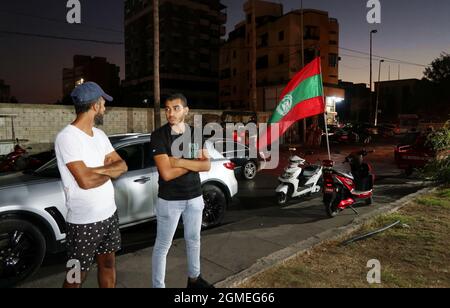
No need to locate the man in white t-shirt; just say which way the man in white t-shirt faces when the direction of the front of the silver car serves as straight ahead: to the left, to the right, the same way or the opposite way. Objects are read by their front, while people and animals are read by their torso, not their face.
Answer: to the left

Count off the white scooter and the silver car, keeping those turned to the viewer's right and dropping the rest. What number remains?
0

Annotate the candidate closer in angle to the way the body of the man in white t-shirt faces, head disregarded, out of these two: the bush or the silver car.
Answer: the bush

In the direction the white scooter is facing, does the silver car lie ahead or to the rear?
ahead

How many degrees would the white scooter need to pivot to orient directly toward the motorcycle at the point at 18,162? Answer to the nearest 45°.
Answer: approximately 45° to its right

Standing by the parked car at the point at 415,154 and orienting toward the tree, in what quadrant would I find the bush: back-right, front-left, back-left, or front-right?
back-right

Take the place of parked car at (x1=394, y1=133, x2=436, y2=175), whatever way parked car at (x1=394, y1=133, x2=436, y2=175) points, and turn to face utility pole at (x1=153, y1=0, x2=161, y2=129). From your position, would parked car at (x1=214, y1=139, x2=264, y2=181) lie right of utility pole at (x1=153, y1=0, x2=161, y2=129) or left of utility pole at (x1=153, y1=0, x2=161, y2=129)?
left

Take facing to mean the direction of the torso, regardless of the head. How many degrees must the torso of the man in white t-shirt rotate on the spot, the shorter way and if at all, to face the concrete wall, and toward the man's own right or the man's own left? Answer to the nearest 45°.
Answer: approximately 135° to the man's own left

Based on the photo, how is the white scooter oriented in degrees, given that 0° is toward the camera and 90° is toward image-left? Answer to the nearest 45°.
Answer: approximately 45°

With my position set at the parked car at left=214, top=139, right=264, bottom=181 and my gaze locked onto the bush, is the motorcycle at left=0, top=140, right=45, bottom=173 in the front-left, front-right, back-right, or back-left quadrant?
back-right

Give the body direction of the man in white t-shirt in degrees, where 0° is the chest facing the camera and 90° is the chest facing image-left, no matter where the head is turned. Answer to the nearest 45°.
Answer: approximately 315°

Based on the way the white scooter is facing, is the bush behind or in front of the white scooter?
behind

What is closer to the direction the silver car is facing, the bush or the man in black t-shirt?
the man in black t-shirt

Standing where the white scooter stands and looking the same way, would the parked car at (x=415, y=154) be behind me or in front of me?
behind
